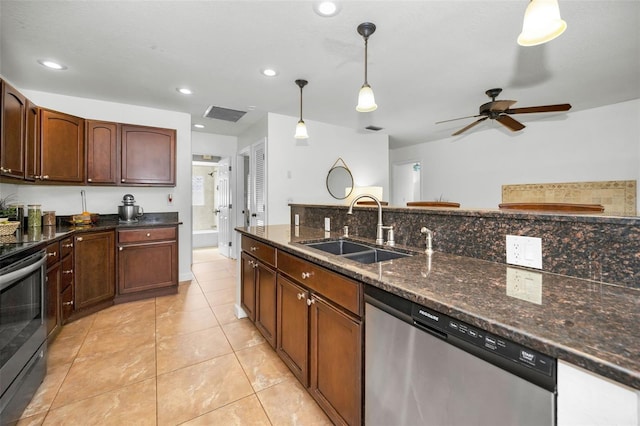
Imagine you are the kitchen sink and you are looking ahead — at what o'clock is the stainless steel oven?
The stainless steel oven is roughly at 1 o'clock from the kitchen sink.

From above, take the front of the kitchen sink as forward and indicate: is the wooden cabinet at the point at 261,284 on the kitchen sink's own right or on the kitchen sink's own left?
on the kitchen sink's own right

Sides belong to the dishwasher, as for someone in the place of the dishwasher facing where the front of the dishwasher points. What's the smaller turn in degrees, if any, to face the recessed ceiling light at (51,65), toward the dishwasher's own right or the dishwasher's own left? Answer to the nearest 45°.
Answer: approximately 45° to the dishwasher's own right

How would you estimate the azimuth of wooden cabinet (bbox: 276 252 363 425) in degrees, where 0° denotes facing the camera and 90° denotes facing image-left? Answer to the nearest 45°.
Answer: approximately 45°

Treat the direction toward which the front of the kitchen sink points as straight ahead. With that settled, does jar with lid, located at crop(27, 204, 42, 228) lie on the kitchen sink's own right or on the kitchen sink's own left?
on the kitchen sink's own right

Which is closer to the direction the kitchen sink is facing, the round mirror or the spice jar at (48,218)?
the spice jar

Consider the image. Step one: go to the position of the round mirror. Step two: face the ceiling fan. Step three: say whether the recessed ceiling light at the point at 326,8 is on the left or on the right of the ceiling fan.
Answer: right

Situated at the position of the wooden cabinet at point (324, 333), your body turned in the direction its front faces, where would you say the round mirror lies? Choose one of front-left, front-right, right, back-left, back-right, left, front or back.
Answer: back-right

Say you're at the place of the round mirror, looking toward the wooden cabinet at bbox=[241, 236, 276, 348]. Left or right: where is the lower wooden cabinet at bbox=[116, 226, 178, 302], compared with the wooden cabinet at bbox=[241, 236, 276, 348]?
right

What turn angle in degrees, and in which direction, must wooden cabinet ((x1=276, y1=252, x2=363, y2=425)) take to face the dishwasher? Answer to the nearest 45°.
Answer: approximately 90° to its left

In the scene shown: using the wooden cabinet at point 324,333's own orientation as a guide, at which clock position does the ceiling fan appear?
The ceiling fan is roughly at 6 o'clock from the wooden cabinet.

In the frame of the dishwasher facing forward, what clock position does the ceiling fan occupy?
The ceiling fan is roughly at 5 o'clock from the dishwasher.

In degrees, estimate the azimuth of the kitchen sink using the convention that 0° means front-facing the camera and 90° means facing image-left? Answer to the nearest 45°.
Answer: approximately 45°
